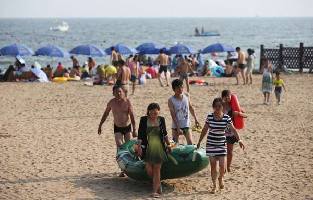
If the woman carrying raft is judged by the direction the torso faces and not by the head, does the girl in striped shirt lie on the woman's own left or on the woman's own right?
on the woman's own left

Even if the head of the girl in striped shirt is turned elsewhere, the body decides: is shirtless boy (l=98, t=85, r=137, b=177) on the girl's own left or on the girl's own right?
on the girl's own right

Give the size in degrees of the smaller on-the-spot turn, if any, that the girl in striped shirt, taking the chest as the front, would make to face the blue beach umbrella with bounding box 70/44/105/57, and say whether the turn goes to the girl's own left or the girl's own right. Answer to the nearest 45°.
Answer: approximately 180°

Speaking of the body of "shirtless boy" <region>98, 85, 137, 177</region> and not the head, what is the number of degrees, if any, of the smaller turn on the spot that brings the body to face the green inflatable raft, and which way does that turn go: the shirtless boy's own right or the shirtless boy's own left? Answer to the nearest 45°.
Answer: approximately 45° to the shirtless boy's own left

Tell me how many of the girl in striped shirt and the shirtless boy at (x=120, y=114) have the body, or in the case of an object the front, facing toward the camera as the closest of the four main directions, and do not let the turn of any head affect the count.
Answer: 2

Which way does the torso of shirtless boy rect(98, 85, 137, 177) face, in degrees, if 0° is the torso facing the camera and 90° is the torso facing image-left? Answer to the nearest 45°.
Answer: approximately 0°

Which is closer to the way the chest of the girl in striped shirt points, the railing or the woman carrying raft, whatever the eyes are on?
the woman carrying raft

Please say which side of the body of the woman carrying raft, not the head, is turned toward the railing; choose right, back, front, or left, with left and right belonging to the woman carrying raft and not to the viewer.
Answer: back

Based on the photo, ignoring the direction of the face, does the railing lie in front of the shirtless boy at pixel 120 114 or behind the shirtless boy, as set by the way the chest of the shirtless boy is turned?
behind

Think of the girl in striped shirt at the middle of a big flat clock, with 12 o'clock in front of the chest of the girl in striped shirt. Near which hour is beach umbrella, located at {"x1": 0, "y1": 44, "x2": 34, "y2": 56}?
The beach umbrella is roughly at 5 o'clock from the girl in striped shirt.

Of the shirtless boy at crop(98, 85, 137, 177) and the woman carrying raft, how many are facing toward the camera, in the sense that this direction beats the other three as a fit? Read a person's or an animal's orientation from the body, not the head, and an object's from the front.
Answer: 2
